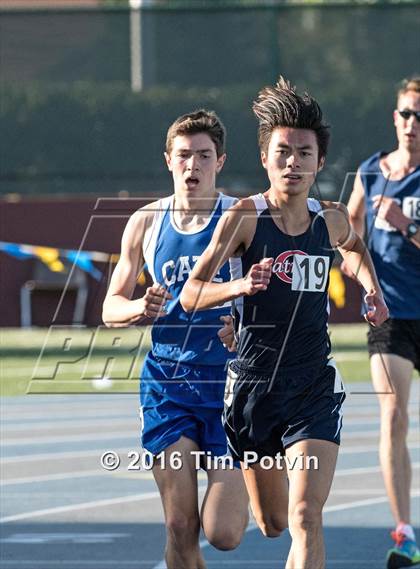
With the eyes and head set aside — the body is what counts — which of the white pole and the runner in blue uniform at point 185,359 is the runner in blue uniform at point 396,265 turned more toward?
the runner in blue uniform

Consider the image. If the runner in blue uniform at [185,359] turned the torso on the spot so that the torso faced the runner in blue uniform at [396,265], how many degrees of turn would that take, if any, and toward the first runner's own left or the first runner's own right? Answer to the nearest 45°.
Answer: approximately 135° to the first runner's own left

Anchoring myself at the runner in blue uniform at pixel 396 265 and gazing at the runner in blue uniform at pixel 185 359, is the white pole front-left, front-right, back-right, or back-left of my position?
back-right

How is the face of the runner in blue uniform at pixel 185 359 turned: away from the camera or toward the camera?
toward the camera

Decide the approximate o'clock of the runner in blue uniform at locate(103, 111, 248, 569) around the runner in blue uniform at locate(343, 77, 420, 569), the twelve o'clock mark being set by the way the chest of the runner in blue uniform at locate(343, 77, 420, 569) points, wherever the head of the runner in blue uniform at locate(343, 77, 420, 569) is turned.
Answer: the runner in blue uniform at locate(103, 111, 248, 569) is roughly at 1 o'clock from the runner in blue uniform at locate(343, 77, 420, 569).

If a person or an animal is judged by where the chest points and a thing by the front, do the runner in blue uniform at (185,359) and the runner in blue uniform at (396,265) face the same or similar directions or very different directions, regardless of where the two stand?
same or similar directions

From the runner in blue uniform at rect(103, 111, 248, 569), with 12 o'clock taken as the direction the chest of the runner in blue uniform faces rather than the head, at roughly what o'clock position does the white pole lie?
The white pole is roughly at 6 o'clock from the runner in blue uniform.

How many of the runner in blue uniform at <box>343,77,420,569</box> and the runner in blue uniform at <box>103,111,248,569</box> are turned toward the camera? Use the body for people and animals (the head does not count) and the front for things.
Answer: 2

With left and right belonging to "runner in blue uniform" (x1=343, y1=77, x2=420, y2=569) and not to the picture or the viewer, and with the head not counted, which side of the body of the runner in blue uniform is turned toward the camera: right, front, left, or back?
front
